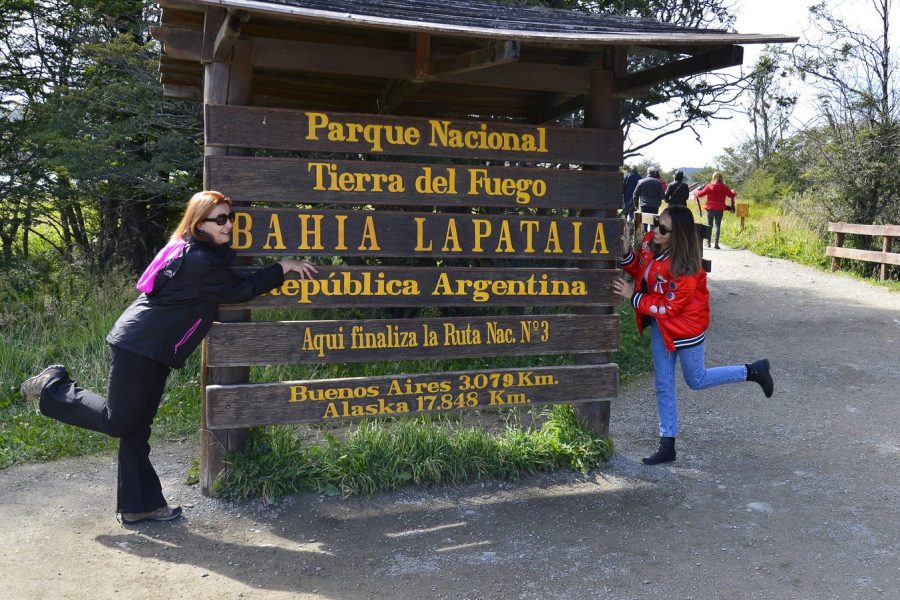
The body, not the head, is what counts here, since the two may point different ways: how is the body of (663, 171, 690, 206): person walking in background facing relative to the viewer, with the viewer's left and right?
facing away from the viewer

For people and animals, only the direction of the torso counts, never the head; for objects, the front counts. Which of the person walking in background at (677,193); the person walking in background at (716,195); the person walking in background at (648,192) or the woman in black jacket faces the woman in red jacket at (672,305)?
the woman in black jacket

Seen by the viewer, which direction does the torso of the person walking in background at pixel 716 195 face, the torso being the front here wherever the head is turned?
away from the camera

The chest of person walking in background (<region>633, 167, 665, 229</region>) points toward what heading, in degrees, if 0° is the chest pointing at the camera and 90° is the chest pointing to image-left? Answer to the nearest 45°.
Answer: approximately 180°

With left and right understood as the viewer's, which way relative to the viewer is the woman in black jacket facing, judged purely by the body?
facing to the right of the viewer

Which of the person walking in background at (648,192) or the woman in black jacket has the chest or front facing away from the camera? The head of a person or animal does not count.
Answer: the person walking in background

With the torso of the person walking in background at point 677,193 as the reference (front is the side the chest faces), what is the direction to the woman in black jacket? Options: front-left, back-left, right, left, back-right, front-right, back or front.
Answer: back-left

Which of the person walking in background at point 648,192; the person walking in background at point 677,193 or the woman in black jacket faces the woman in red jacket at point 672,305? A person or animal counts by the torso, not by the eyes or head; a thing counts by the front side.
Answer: the woman in black jacket

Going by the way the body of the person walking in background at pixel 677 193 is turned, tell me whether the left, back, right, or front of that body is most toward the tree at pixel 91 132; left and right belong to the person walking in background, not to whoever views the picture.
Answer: left
